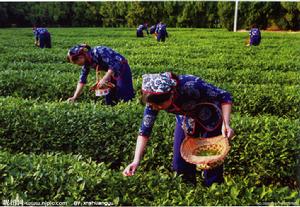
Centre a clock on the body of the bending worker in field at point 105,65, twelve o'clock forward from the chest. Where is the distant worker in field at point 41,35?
the distant worker in field at point 41,35 is roughly at 2 o'clock from the bending worker in field at point 105,65.

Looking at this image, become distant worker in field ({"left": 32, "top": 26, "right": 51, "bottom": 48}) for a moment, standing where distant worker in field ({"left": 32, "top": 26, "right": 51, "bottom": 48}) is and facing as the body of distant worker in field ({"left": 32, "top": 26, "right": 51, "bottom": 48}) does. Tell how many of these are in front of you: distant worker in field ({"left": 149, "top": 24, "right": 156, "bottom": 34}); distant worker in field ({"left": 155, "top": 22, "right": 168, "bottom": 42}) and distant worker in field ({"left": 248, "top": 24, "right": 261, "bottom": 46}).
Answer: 0

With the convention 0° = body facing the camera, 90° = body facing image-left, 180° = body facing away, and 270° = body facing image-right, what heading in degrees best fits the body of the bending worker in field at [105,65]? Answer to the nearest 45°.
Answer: approximately 90°

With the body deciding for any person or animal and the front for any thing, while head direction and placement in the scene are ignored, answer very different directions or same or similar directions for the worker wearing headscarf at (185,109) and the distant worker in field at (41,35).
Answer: same or similar directions

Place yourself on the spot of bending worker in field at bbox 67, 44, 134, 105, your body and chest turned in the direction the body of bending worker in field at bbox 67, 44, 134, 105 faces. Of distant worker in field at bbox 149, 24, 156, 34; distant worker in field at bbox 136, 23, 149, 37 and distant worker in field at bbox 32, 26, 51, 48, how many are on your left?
0

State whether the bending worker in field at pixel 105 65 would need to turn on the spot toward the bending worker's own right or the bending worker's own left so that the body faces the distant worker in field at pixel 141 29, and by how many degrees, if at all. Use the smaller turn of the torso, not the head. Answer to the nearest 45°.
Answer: approximately 135° to the bending worker's own right

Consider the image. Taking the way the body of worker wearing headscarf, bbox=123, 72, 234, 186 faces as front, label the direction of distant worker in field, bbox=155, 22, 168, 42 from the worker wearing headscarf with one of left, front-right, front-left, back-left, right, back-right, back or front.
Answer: back-right

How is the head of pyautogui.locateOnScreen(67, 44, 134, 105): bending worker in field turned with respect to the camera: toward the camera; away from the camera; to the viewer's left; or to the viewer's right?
to the viewer's left
